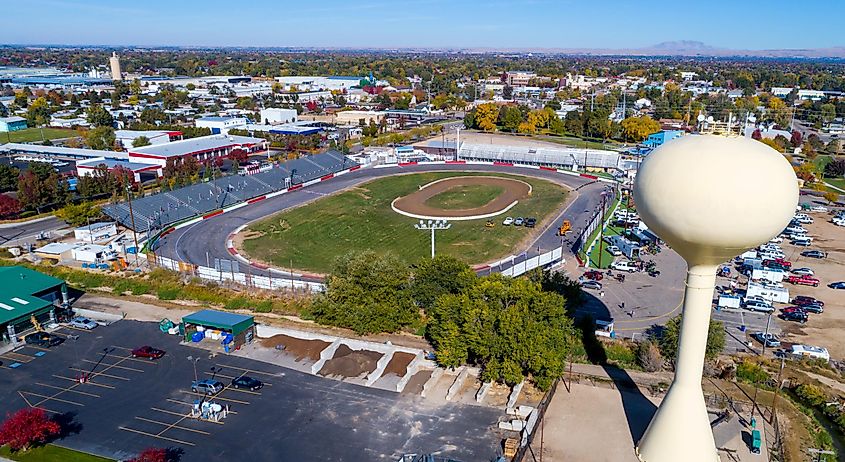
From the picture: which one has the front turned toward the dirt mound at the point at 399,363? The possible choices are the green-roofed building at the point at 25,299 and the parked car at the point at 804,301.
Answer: the green-roofed building

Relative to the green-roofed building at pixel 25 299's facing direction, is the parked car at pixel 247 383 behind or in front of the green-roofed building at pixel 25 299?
in front

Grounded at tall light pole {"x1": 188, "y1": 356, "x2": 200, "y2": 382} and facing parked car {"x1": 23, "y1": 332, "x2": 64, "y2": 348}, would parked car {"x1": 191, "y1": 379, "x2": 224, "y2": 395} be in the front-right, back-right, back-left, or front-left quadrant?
back-left

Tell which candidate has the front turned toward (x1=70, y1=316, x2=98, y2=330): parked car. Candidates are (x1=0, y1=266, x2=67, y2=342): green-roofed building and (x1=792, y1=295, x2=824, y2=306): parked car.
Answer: the green-roofed building

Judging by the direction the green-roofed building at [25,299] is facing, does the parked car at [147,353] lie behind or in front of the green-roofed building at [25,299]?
in front

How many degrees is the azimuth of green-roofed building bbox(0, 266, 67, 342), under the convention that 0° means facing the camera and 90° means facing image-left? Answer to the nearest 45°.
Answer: approximately 315°

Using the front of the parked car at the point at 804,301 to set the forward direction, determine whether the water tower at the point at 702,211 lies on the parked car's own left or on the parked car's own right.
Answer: on the parked car's own right
